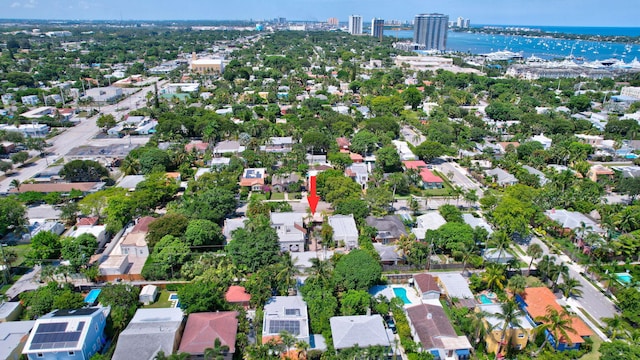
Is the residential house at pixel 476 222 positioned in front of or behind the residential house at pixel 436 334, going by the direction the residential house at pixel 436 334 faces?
behind

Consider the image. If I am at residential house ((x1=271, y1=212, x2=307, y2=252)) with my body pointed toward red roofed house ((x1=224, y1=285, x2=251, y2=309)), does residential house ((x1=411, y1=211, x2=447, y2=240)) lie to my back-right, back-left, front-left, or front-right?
back-left

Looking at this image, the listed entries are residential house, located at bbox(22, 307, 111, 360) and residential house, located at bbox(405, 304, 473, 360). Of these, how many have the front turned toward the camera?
2

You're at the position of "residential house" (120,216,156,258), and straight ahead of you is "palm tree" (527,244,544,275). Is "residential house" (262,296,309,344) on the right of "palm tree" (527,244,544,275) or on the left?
right

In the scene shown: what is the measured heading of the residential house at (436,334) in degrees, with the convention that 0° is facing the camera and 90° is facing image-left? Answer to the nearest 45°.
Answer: approximately 0°

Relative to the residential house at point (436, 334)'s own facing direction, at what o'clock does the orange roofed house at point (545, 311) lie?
The orange roofed house is roughly at 8 o'clock from the residential house.

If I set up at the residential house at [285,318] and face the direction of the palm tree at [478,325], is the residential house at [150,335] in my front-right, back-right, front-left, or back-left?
back-right

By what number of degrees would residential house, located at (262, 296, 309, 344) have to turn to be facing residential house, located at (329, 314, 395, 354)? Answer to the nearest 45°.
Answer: approximately 90° to its left

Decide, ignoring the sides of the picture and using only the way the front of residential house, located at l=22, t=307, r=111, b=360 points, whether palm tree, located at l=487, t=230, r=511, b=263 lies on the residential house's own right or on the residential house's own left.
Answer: on the residential house's own left

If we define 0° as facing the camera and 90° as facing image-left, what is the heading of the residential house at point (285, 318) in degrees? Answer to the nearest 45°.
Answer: approximately 0°

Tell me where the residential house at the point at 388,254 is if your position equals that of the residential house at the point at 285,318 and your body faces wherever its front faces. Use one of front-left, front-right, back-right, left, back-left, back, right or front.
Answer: back-left

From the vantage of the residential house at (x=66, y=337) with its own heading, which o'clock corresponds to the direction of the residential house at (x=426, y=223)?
the residential house at (x=426, y=223) is roughly at 9 o'clock from the residential house at (x=66, y=337).
